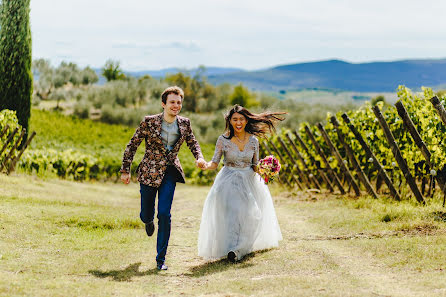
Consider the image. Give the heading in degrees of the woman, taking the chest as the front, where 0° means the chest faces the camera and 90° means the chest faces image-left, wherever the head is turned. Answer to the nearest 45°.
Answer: approximately 0°

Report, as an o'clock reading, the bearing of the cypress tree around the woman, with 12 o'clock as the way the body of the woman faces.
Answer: The cypress tree is roughly at 5 o'clock from the woman.

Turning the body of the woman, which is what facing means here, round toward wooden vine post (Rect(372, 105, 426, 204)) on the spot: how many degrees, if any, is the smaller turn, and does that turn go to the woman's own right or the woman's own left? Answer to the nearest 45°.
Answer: approximately 135° to the woman's own left

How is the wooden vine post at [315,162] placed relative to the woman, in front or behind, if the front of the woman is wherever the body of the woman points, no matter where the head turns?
behind
